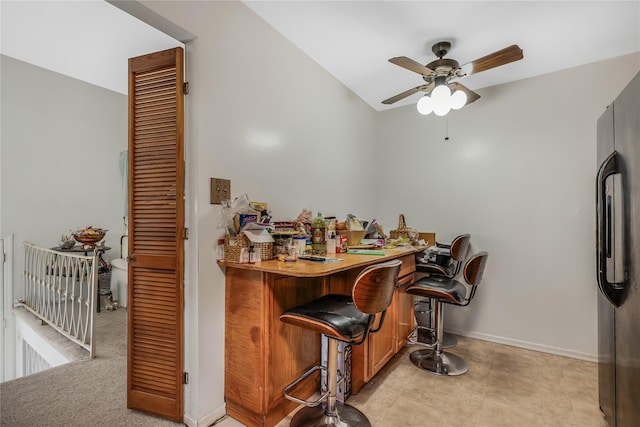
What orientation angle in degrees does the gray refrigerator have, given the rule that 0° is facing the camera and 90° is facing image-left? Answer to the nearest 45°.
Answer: approximately 90°

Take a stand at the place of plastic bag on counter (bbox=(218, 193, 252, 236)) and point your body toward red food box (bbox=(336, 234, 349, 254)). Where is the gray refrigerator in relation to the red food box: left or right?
right

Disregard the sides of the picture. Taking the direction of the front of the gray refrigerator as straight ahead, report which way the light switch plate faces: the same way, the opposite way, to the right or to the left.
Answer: the opposite way

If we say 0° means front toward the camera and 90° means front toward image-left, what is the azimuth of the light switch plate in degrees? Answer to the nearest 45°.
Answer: approximately 315°

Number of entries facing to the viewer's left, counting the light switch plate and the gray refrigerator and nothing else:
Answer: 1

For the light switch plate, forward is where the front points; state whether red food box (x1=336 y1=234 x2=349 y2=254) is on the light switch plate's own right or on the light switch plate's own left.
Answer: on the light switch plate's own left
